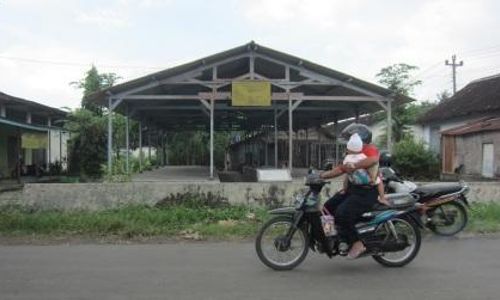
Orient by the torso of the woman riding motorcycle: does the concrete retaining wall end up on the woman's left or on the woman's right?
on the woman's right

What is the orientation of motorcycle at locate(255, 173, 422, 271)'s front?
to the viewer's left

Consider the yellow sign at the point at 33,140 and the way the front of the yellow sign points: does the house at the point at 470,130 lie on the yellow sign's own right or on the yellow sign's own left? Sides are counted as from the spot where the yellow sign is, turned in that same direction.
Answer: on the yellow sign's own left

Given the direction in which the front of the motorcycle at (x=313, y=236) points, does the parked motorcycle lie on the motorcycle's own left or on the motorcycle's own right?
on the motorcycle's own right

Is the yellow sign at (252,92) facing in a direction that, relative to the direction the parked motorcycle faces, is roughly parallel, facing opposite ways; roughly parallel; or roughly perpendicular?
roughly perpendicular

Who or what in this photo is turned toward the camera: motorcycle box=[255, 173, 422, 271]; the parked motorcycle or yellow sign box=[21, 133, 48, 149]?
the yellow sign

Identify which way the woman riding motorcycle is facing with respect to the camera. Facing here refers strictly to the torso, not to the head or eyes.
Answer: to the viewer's left

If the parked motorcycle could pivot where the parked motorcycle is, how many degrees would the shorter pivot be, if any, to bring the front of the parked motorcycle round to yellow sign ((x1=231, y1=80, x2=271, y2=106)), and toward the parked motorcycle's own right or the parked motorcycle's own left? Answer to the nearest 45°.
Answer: approximately 45° to the parked motorcycle's own right

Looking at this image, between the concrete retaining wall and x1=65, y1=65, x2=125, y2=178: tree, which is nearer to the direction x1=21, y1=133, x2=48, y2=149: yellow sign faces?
the concrete retaining wall

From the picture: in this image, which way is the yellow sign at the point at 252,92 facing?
toward the camera

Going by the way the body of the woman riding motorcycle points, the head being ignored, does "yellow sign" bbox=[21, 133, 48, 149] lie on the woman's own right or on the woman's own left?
on the woman's own right

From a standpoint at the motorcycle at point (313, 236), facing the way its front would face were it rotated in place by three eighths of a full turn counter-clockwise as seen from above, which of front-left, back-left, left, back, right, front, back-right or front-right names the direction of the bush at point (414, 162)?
back-left

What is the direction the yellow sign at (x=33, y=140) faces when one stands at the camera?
facing the viewer

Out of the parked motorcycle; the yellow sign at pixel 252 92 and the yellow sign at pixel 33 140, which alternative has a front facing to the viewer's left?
the parked motorcycle
